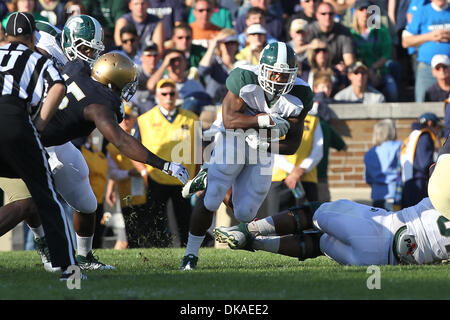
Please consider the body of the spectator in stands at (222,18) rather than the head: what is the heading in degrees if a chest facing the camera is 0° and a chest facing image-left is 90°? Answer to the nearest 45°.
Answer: approximately 0°

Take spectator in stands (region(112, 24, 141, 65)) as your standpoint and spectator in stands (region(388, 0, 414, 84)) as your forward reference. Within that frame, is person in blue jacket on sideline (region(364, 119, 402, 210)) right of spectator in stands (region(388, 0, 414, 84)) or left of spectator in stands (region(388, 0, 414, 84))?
right

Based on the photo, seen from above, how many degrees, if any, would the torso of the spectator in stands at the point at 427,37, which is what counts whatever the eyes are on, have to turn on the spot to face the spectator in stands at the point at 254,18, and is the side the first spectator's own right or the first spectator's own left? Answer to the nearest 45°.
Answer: approximately 90° to the first spectator's own right

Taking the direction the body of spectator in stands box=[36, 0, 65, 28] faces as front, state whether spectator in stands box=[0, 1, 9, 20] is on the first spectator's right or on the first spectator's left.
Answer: on the first spectator's right

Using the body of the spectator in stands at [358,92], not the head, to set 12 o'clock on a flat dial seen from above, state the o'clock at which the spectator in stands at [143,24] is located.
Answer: the spectator in stands at [143,24] is roughly at 3 o'clock from the spectator in stands at [358,92].
